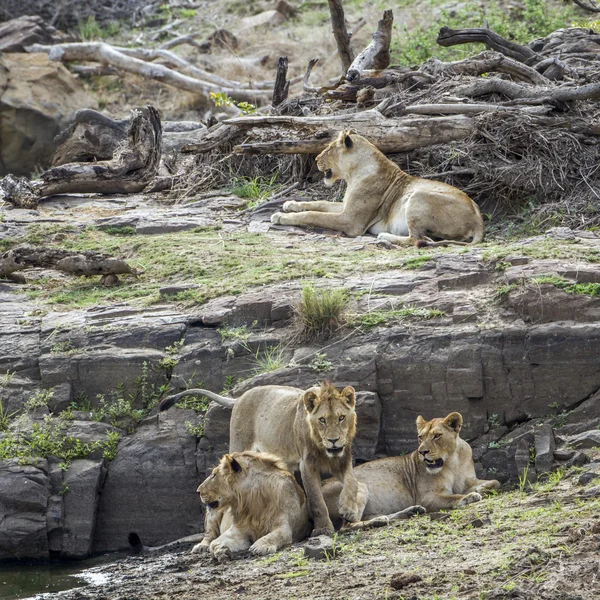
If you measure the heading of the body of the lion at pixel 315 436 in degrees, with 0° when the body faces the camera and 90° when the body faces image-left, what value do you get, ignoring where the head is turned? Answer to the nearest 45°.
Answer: approximately 315°

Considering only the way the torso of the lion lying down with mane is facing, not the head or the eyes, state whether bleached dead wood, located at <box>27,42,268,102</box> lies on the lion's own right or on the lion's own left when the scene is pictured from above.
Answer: on the lion's own right

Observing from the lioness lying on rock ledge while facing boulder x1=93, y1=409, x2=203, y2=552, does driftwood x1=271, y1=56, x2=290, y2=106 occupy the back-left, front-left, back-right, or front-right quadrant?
back-right

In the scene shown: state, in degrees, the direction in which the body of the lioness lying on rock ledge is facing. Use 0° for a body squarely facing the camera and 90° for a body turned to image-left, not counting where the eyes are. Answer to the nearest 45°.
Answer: approximately 90°

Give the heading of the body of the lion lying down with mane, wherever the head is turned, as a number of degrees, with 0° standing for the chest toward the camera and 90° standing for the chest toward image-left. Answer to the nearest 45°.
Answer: approximately 45°

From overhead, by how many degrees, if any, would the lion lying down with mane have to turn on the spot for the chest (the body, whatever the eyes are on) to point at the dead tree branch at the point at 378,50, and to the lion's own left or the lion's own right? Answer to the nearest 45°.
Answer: approximately 135° to the lion's own right

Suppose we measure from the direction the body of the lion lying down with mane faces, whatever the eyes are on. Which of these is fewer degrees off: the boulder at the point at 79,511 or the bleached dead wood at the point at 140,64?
the boulder

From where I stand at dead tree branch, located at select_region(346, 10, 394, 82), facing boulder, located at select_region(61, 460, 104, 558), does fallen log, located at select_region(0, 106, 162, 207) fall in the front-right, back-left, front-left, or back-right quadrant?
front-right

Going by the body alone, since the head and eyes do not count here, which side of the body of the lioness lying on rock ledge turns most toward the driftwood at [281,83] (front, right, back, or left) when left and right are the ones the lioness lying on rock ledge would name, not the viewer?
right

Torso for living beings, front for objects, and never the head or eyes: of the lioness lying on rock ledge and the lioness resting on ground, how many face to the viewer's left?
1
